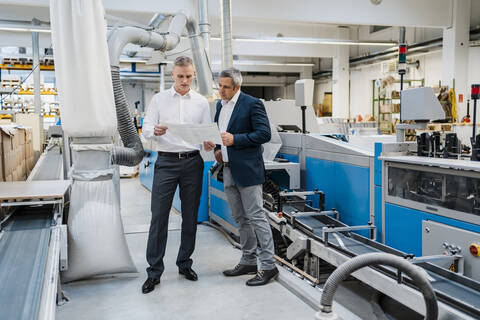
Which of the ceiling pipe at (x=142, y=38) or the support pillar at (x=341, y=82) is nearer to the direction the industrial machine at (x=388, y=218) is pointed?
the ceiling pipe

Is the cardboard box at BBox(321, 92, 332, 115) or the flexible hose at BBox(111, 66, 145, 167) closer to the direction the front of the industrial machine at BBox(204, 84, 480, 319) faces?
the flexible hose

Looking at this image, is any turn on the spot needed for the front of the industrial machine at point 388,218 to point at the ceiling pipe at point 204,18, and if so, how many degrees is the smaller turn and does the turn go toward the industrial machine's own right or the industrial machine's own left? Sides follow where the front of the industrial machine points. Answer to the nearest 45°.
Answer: approximately 90° to the industrial machine's own right

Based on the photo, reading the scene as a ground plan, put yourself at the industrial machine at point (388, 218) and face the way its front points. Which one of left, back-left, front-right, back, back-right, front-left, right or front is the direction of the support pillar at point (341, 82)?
back-right

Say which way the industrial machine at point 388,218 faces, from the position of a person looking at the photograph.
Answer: facing the viewer and to the left of the viewer

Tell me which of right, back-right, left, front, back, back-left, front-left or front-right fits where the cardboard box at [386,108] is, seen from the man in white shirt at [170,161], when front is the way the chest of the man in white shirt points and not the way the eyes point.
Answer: back-left

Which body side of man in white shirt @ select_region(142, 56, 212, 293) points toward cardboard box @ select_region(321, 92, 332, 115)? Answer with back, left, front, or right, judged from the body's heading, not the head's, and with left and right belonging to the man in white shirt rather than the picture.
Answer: back

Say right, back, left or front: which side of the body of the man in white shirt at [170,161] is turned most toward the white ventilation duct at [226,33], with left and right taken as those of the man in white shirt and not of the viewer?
back

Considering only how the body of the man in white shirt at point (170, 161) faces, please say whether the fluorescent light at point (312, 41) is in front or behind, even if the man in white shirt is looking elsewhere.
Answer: behind

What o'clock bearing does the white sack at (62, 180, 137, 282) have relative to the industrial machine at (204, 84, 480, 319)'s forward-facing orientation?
The white sack is roughly at 1 o'clock from the industrial machine.

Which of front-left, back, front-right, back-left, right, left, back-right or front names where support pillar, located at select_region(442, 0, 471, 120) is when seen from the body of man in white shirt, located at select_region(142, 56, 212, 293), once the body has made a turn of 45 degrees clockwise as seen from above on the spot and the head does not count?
back

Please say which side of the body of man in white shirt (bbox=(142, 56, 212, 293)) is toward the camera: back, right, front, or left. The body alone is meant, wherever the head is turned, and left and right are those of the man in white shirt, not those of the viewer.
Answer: front

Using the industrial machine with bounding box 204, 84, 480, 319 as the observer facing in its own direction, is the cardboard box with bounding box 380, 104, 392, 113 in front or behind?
behind

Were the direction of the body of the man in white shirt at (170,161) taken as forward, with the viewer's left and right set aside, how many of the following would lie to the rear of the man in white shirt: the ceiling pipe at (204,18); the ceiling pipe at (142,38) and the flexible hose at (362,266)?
2

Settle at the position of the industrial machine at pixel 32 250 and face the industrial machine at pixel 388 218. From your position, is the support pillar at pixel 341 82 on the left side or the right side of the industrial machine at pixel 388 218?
left

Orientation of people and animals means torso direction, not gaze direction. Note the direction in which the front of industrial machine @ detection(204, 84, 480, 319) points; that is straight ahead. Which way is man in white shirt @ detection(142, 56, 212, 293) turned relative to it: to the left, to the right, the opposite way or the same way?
to the left

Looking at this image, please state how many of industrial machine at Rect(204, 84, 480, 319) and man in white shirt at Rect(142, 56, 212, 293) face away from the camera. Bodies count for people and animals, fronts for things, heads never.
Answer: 0
